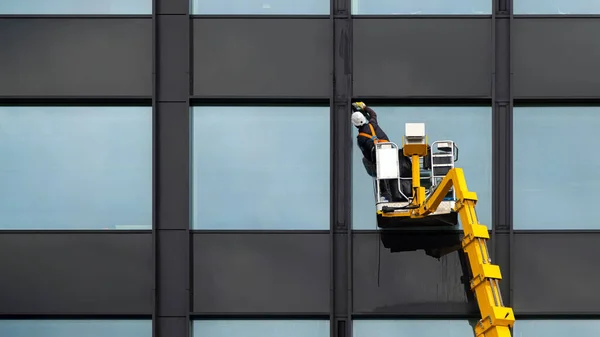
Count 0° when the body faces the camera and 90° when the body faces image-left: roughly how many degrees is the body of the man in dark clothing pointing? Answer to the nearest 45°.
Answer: approximately 135°

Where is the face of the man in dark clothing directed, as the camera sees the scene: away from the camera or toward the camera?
away from the camera
